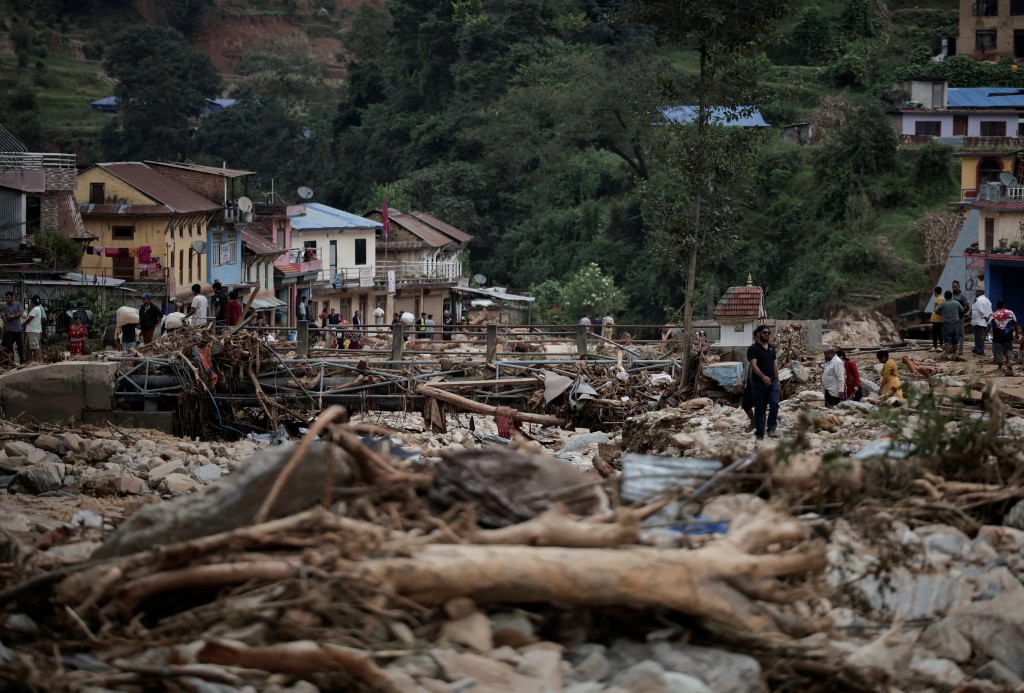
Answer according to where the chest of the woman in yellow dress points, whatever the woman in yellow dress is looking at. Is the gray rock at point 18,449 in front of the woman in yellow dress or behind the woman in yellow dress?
in front

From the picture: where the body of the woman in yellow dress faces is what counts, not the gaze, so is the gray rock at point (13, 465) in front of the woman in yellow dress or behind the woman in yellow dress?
in front

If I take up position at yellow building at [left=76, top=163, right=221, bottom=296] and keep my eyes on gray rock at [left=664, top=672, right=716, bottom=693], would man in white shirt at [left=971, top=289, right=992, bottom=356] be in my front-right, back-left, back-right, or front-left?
front-left

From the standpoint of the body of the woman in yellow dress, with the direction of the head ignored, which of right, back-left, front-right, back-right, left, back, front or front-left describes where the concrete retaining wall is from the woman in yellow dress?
front

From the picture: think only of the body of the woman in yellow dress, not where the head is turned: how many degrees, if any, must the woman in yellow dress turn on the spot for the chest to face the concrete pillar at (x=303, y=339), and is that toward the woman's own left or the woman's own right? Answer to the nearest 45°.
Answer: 0° — they already face it

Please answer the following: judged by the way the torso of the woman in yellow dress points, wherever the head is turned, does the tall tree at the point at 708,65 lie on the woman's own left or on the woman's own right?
on the woman's own right

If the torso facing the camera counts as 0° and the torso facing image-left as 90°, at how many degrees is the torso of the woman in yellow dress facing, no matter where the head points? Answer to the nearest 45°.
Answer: approximately 90°

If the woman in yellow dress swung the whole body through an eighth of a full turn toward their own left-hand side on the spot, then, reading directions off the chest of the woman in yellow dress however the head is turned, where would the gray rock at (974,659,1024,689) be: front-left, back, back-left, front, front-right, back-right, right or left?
front-left

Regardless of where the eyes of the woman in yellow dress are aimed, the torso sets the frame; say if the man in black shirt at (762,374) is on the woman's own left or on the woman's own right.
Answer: on the woman's own left

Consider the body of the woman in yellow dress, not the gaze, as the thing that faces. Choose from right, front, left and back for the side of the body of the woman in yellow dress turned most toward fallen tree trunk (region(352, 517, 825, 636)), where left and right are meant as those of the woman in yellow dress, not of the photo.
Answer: left

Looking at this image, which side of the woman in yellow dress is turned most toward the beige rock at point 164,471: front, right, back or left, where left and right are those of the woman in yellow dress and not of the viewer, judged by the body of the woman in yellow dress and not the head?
front

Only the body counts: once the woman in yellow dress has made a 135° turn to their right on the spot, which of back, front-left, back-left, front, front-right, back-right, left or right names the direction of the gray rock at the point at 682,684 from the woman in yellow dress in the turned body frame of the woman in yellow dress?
back-right

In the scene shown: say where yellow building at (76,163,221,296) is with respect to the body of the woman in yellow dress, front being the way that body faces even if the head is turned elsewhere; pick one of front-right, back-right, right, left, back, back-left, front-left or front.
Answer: front-right

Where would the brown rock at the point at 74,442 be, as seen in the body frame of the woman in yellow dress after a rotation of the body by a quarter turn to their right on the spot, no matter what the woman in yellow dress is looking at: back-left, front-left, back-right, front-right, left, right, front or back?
left

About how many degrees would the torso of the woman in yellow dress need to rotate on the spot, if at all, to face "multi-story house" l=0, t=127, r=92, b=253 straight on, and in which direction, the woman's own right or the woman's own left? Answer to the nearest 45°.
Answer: approximately 45° to the woman's own right
